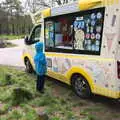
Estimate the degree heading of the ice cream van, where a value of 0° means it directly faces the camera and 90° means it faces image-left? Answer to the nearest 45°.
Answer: approximately 135°
